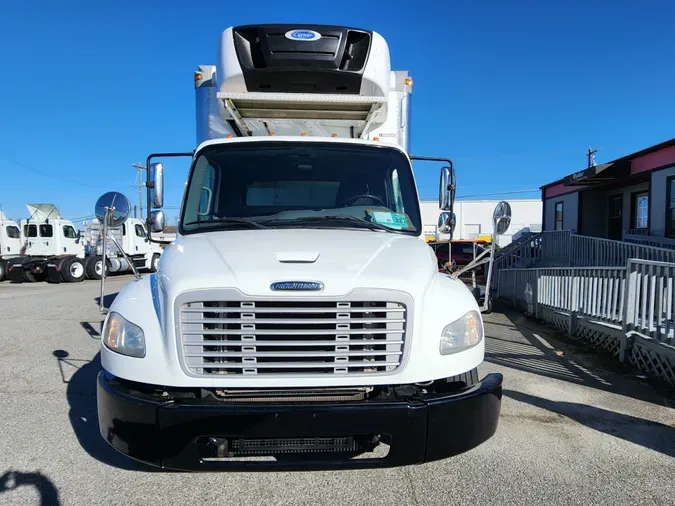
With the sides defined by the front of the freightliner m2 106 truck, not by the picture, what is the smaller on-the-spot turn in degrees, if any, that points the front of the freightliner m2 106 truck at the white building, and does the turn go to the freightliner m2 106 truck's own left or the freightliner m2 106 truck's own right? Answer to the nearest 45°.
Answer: approximately 135° to the freightliner m2 106 truck's own left

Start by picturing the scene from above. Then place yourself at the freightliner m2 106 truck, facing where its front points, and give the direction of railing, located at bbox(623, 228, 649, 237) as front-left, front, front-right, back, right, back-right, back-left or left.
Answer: back-left

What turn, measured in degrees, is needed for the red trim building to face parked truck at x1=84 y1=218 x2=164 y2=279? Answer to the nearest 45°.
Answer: approximately 45° to its right

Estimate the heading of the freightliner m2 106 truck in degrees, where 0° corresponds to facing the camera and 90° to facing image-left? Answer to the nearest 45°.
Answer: approximately 0°

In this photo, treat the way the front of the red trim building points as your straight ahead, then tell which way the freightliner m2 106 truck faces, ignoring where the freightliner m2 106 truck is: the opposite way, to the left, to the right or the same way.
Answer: to the left
